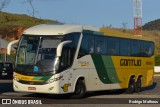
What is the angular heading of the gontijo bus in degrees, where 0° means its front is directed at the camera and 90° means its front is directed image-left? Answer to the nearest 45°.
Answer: approximately 45°
